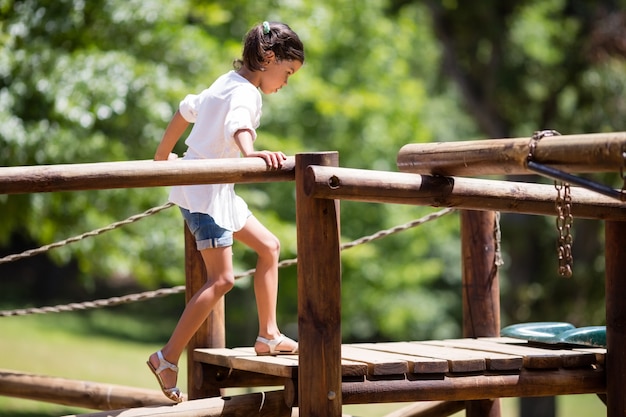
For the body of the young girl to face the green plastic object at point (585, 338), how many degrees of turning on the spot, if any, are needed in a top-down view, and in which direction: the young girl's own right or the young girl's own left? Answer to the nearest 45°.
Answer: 0° — they already face it

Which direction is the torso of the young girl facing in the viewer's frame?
to the viewer's right

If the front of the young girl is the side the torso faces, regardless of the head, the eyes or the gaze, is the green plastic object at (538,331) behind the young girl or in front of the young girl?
in front

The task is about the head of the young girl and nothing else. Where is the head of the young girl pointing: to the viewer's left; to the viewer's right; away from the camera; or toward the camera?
to the viewer's right

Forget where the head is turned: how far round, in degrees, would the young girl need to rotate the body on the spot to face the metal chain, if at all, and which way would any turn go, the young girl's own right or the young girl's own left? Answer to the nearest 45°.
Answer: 0° — they already face it
